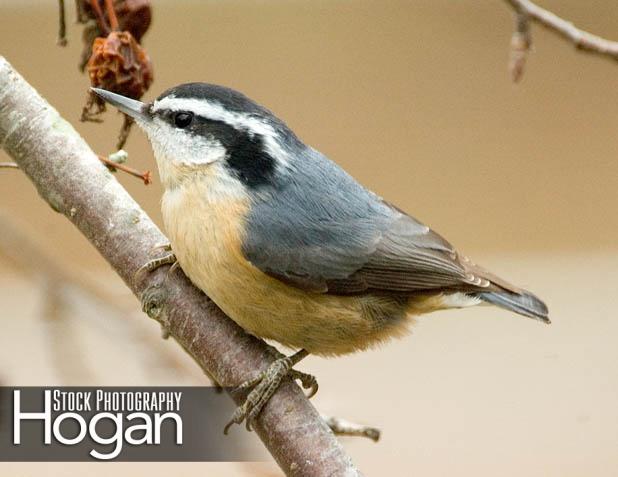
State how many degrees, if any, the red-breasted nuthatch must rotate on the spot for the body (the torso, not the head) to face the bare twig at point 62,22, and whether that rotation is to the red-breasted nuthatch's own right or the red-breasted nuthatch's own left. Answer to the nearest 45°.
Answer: approximately 45° to the red-breasted nuthatch's own left

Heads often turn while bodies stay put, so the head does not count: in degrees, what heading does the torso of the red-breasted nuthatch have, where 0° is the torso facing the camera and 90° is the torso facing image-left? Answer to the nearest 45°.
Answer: approximately 90°

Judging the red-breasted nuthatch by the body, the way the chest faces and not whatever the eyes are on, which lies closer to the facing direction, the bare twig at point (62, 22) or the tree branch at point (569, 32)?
the bare twig
